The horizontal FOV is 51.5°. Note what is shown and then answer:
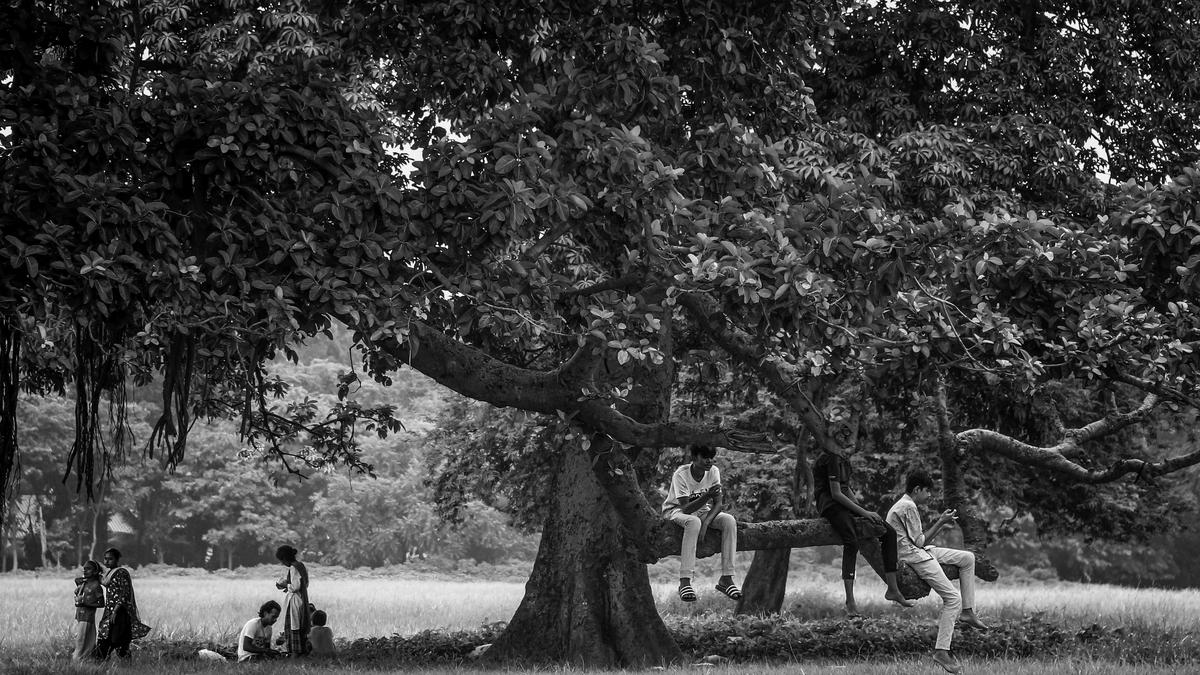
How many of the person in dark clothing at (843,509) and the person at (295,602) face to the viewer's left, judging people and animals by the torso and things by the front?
1

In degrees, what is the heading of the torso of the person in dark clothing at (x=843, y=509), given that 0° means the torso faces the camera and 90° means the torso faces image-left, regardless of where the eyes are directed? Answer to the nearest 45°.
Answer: approximately 315°

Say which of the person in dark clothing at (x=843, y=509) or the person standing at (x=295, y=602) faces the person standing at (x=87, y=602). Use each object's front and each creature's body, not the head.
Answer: the person standing at (x=295, y=602)

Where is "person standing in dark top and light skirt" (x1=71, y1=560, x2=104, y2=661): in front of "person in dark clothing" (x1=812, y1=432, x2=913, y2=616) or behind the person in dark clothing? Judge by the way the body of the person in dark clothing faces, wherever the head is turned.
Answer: behind

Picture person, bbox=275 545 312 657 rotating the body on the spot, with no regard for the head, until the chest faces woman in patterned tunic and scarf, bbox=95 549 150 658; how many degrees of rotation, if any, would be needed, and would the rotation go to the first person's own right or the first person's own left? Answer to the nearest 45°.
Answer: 0° — they already face them

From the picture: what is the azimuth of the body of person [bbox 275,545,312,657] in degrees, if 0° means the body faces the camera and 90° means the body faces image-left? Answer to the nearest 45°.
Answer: approximately 90°

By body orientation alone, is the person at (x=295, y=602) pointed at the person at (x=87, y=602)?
yes

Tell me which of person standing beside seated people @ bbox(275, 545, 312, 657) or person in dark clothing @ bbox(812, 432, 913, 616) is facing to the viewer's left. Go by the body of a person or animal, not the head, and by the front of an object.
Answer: the person standing beside seated people

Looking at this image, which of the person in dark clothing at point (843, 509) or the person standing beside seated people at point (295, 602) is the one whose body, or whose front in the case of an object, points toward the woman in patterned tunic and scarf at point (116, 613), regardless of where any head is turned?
the person standing beside seated people
